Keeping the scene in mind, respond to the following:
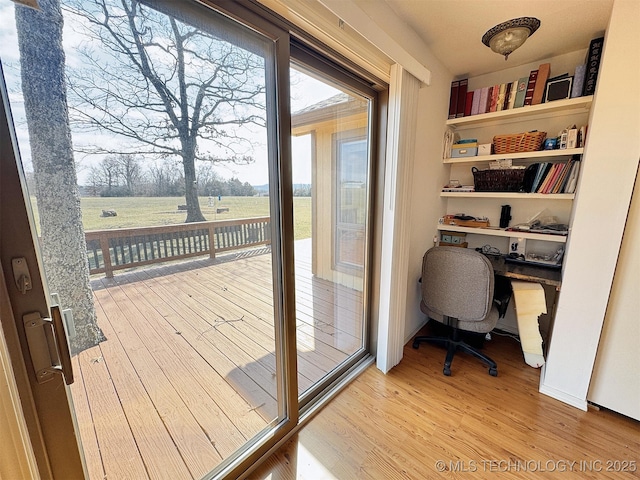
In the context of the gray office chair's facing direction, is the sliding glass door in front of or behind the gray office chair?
behind

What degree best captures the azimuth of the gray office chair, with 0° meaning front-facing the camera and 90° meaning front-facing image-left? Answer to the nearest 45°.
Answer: approximately 225°

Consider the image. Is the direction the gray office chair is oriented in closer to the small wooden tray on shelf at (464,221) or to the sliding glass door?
the small wooden tray on shelf
